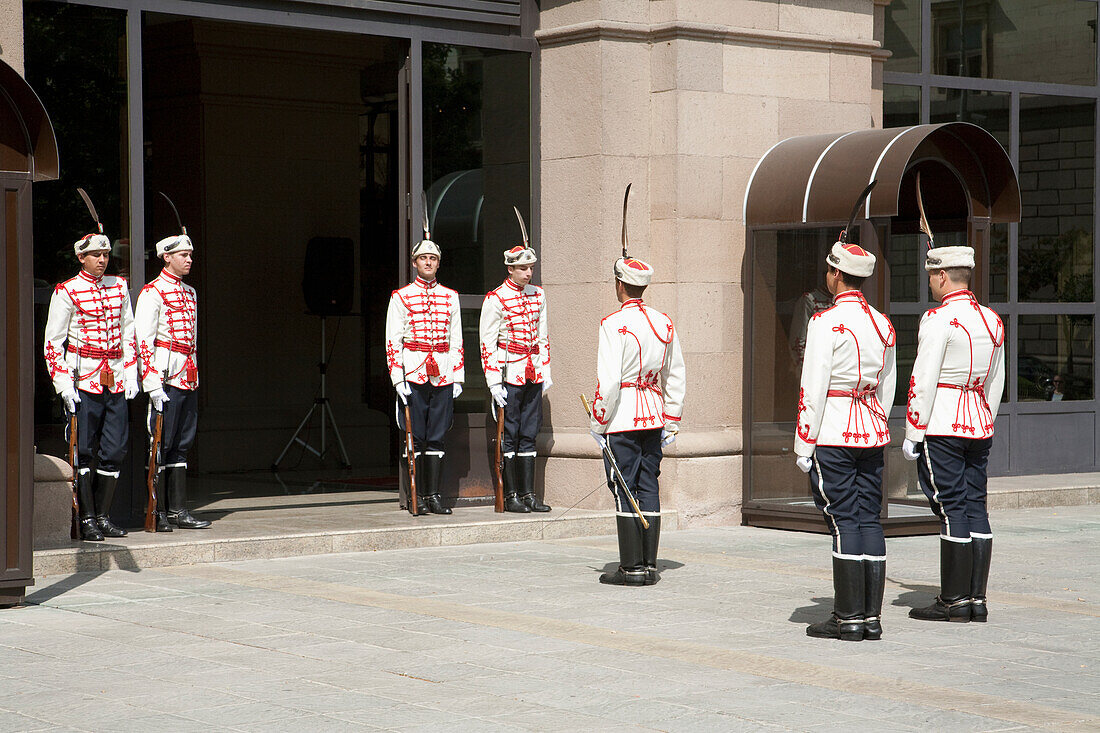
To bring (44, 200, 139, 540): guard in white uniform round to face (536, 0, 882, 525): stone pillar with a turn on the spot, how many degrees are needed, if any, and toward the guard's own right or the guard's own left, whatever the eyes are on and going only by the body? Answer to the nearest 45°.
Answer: approximately 45° to the guard's own left

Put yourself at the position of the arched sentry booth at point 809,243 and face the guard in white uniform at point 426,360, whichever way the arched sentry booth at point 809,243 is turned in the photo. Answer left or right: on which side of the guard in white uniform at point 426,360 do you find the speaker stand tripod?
right

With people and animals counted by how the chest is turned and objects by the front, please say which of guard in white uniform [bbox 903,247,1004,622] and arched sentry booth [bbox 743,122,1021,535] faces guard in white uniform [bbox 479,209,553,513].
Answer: guard in white uniform [bbox 903,247,1004,622]

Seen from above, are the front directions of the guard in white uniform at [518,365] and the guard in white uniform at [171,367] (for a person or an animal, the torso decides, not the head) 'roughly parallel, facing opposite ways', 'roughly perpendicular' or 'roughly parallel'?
roughly parallel

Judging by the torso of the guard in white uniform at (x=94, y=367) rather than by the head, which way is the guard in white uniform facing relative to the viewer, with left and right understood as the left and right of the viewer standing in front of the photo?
facing the viewer and to the right of the viewer

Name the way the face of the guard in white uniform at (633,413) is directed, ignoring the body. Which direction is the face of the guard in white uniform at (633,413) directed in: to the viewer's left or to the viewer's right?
to the viewer's left

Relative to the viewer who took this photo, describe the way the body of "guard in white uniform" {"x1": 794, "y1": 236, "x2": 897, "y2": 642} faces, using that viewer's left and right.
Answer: facing away from the viewer and to the left of the viewer

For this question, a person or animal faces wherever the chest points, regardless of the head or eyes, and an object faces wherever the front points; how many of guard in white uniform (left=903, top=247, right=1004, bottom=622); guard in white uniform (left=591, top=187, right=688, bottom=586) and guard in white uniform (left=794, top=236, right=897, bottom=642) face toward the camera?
0

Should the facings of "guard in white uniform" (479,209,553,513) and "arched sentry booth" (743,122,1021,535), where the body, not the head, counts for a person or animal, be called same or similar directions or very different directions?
same or similar directions

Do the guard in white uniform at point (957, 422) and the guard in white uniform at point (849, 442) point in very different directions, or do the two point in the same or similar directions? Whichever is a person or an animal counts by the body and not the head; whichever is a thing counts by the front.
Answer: same or similar directions

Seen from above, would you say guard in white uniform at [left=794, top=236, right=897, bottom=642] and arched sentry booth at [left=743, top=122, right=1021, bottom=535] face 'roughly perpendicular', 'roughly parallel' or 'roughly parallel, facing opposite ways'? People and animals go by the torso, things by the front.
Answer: roughly parallel, facing opposite ways

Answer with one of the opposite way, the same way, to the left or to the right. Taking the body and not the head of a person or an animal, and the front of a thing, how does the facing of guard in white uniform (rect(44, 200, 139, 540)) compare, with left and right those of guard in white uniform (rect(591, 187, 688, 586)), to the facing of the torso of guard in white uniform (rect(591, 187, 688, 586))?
the opposite way

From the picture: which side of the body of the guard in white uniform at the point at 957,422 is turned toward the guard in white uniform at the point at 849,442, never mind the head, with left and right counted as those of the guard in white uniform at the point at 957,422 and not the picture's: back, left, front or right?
left

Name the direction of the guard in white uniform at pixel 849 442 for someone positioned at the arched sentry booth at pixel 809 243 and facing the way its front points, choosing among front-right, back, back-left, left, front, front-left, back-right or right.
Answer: front-right

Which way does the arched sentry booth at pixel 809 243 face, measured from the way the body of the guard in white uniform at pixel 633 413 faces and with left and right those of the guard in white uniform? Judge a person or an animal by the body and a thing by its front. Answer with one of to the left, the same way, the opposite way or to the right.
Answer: the opposite way

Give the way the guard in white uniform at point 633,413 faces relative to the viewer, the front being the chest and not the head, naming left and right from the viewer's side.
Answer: facing away from the viewer and to the left of the viewer
